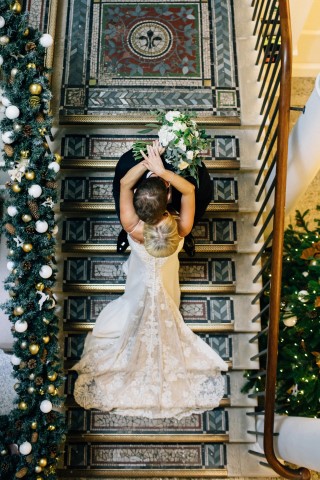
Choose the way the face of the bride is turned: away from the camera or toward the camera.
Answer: away from the camera

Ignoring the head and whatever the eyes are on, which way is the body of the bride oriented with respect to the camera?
away from the camera

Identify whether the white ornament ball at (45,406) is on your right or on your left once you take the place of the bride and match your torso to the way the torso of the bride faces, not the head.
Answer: on your left

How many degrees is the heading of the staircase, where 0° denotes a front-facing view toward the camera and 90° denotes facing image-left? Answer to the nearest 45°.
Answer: approximately 0°
